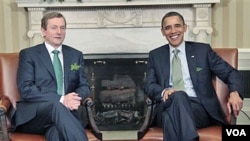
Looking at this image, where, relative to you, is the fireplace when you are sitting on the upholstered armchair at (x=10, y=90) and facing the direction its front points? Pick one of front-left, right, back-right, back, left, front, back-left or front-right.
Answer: left

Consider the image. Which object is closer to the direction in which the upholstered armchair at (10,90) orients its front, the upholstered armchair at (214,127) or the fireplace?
the upholstered armchair

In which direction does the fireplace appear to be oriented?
toward the camera

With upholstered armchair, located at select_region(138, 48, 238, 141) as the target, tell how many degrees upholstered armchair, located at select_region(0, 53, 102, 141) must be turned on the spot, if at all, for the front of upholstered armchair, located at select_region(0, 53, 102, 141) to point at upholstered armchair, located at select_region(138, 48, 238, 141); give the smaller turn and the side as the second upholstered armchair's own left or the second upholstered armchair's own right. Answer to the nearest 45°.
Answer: approximately 45° to the second upholstered armchair's own left

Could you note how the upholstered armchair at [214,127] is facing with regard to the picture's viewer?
facing the viewer and to the left of the viewer

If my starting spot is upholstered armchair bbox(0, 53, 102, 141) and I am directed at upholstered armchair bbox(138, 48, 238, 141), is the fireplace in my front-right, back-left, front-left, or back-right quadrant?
front-left

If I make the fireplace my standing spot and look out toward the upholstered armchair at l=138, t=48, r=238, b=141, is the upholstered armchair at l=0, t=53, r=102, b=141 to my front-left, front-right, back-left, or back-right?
front-right

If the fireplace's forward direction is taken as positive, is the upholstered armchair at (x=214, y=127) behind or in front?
in front

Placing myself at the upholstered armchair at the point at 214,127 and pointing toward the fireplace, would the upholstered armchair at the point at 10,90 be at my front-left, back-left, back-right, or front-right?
front-left

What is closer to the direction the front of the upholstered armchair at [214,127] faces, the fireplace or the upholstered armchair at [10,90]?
the upholstered armchair

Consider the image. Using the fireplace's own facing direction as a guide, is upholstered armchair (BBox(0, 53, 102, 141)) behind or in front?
in front

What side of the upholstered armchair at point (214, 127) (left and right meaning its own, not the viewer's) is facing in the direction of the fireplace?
right

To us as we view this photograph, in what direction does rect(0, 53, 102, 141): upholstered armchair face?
facing the viewer and to the right of the viewer
